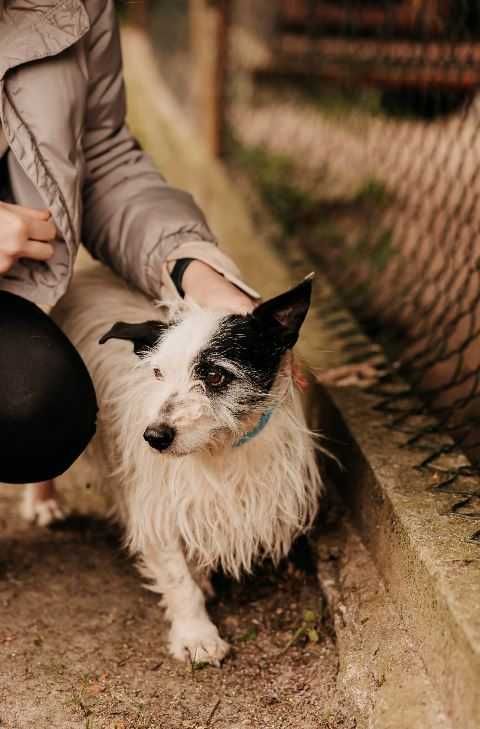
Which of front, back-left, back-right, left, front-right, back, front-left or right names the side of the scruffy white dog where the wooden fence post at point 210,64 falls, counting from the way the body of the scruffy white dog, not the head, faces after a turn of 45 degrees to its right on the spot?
back

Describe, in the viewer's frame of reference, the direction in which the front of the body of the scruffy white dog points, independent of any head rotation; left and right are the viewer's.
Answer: facing the viewer and to the right of the viewer

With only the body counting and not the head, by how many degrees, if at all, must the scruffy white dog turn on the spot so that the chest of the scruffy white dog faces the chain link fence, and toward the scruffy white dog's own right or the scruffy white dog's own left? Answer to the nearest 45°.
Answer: approximately 135° to the scruffy white dog's own left

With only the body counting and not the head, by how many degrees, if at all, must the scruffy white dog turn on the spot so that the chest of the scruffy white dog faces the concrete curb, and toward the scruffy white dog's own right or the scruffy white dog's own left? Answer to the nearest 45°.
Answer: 0° — it already faces it
